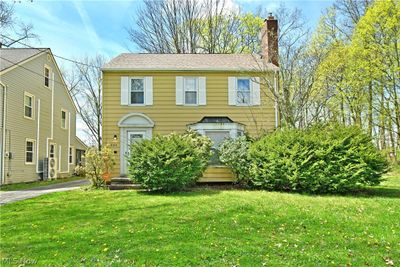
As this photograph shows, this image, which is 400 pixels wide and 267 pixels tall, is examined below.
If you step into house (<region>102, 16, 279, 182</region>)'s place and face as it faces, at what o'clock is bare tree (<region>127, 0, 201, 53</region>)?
The bare tree is roughly at 6 o'clock from the house.

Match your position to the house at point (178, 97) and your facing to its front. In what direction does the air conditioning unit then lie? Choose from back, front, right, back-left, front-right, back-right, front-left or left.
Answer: back-right

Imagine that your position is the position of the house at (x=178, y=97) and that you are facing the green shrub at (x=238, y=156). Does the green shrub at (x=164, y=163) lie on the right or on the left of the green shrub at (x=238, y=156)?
right

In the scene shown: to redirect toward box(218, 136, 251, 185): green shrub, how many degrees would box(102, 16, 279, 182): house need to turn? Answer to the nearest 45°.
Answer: approximately 45° to its left

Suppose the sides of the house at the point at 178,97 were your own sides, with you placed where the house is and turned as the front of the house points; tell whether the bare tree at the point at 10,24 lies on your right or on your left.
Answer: on your right

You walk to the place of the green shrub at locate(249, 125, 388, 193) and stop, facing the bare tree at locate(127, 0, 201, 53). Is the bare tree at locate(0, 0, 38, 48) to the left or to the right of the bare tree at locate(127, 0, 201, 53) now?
left

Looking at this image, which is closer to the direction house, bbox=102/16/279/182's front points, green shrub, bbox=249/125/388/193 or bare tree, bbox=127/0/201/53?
the green shrub

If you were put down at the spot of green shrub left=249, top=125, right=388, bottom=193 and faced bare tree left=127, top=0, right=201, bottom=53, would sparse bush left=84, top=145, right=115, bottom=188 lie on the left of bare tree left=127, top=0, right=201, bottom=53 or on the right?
left

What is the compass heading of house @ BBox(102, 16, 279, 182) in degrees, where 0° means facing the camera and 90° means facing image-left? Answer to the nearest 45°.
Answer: approximately 0°

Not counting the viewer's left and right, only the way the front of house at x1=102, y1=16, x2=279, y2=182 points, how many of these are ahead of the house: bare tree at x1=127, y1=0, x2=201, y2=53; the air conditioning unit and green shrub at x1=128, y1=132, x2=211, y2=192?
1

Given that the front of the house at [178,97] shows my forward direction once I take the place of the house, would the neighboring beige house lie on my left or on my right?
on my right
